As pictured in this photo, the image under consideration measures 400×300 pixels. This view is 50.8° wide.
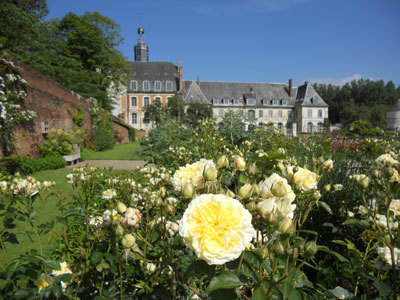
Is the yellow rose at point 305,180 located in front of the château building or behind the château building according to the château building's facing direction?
in front

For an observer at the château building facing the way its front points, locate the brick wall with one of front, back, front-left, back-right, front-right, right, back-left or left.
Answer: front

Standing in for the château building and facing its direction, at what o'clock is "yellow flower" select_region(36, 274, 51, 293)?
The yellow flower is roughly at 12 o'clock from the château building.

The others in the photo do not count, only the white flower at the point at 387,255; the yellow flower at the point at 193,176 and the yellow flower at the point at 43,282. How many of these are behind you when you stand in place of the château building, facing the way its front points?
0

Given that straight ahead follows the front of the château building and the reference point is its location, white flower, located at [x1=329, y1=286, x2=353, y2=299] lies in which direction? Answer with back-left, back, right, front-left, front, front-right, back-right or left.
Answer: front

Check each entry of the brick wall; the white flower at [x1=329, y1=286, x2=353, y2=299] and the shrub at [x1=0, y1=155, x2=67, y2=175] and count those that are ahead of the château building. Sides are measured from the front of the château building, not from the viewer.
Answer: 3

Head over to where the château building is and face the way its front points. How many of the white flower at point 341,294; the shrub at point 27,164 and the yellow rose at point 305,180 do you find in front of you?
3

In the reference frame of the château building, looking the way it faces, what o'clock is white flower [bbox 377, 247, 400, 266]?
The white flower is roughly at 12 o'clock from the château building.

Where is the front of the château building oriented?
toward the camera

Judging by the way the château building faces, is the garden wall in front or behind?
in front

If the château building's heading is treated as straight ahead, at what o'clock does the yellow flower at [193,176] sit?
The yellow flower is roughly at 12 o'clock from the château building.

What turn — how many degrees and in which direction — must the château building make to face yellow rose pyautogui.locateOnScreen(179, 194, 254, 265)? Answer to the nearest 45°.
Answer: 0° — it already faces it
